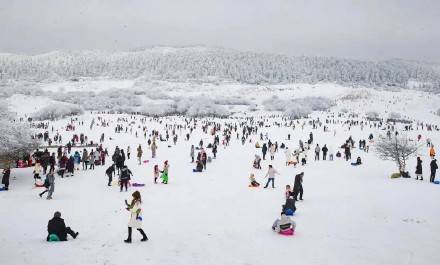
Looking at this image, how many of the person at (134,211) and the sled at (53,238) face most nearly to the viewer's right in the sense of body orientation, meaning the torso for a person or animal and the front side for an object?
1

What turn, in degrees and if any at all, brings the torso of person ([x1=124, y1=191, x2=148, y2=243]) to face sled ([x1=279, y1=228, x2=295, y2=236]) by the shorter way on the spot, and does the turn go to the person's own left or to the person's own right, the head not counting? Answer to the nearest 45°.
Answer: approximately 180°

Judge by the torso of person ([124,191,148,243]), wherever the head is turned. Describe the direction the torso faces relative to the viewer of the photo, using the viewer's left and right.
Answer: facing to the left of the viewer

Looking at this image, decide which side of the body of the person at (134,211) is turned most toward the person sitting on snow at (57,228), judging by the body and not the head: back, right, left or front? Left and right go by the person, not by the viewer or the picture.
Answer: front

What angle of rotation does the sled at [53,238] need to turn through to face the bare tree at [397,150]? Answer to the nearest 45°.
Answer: approximately 45° to its right

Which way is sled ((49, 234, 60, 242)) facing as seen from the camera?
to the viewer's right

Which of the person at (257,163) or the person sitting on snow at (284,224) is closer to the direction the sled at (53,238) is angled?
the person sitting on snow

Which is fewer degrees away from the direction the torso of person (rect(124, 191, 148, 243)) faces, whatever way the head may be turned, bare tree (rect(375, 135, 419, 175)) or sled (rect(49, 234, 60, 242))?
the sled

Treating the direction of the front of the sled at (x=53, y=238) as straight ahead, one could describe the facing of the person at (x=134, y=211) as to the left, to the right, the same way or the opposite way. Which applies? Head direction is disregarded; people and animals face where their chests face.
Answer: the opposite way

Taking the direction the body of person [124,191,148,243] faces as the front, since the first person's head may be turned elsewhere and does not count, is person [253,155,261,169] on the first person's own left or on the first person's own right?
on the first person's own right

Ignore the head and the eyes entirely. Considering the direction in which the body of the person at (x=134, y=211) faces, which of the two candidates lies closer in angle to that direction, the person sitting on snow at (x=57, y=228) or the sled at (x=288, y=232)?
the person sitting on snow
